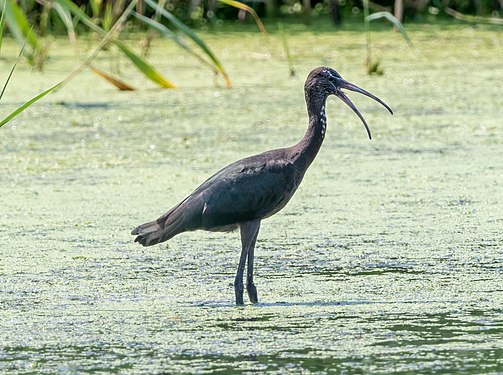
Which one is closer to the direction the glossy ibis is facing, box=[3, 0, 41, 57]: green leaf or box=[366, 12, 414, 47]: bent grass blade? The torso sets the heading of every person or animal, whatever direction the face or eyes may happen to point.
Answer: the bent grass blade

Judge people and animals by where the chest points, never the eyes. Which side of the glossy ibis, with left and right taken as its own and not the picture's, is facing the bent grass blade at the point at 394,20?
left

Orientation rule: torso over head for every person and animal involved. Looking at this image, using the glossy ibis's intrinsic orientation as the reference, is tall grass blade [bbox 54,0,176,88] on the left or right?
on its left

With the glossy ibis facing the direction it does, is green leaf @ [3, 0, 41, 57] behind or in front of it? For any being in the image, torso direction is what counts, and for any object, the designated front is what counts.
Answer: behind

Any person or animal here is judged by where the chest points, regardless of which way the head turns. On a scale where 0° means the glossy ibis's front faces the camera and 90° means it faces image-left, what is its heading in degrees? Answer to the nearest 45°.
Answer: approximately 270°
